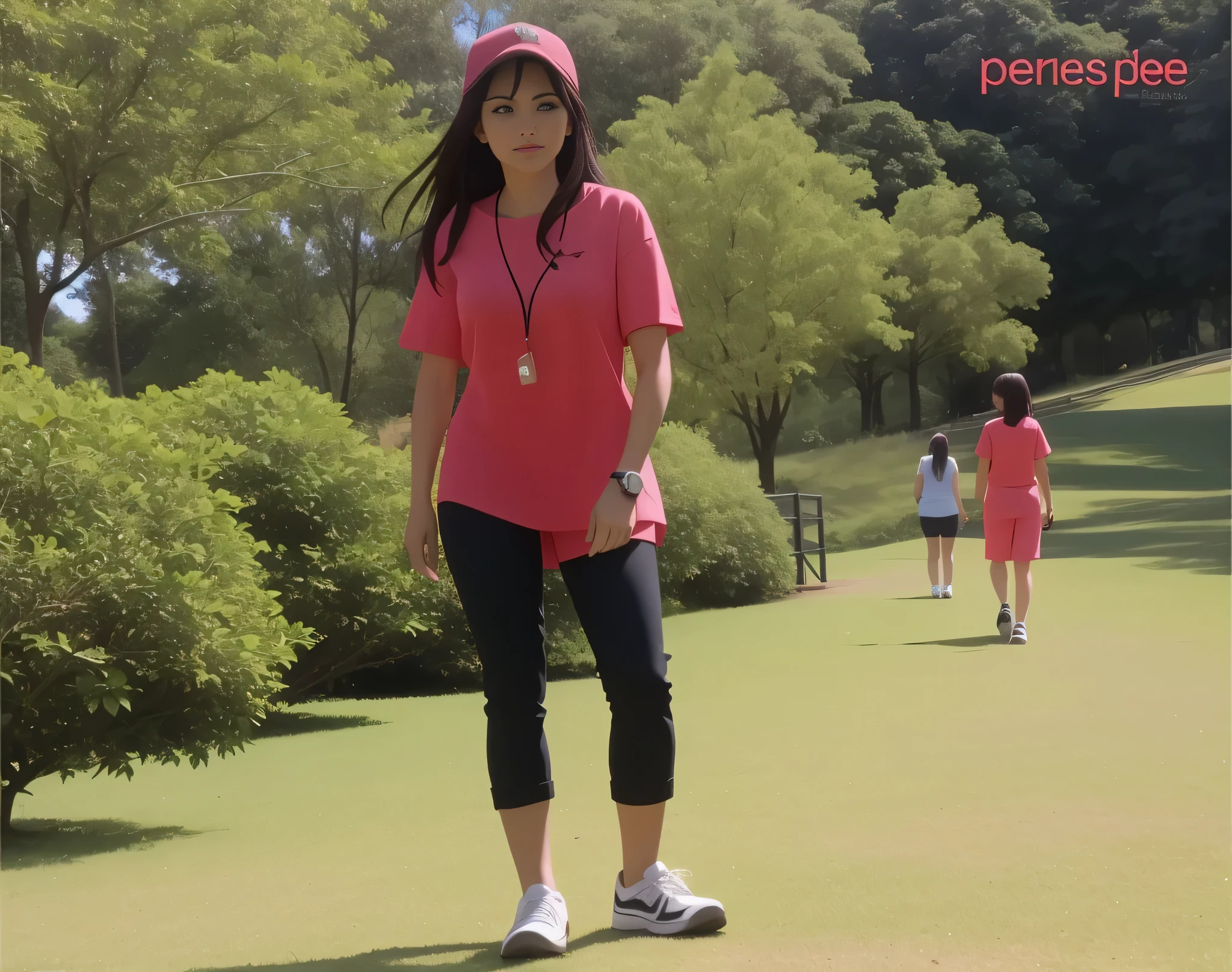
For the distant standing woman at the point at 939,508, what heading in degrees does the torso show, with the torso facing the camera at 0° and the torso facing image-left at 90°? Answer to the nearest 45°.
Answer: approximately 180°

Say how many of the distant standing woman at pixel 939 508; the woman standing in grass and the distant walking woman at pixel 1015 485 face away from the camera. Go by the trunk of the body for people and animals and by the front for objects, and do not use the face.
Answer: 2

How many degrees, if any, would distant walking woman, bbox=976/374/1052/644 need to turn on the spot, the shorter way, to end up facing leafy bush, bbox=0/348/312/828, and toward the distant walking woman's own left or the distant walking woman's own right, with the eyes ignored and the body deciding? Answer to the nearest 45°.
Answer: approximately 135° to the distant walking woman's own left

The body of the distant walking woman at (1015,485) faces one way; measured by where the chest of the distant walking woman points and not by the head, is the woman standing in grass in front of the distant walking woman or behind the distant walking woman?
behind

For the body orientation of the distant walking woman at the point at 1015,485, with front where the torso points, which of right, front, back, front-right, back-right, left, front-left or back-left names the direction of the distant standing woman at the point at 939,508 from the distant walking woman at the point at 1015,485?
front

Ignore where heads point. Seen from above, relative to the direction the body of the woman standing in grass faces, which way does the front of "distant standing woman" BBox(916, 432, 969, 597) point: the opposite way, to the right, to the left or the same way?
the opposite way

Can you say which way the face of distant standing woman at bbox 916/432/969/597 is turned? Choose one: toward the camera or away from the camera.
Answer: away from the camera

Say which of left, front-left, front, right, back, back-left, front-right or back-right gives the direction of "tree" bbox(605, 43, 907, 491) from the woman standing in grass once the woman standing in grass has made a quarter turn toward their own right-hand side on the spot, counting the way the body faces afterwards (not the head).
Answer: right

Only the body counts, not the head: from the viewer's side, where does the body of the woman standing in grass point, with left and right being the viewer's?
facing the viewer

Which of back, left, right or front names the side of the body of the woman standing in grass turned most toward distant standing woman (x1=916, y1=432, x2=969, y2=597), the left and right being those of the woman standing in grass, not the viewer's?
back

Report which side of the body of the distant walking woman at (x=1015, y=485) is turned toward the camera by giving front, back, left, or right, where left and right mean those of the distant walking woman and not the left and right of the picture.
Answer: back

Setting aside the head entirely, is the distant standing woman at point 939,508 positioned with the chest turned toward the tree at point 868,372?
yes

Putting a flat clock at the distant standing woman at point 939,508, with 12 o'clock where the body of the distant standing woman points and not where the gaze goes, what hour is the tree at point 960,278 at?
The tree is roughly at 12 o'clock from the distant standing woman.
